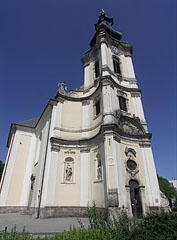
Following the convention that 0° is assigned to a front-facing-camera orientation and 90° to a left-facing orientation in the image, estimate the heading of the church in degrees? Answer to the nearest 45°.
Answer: approximately 315°
